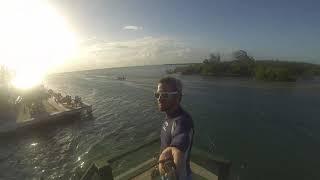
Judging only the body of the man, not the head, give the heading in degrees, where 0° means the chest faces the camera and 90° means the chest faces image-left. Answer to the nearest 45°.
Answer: approximately 45°

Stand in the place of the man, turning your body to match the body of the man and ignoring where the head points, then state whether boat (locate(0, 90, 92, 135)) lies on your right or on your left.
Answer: on your right
